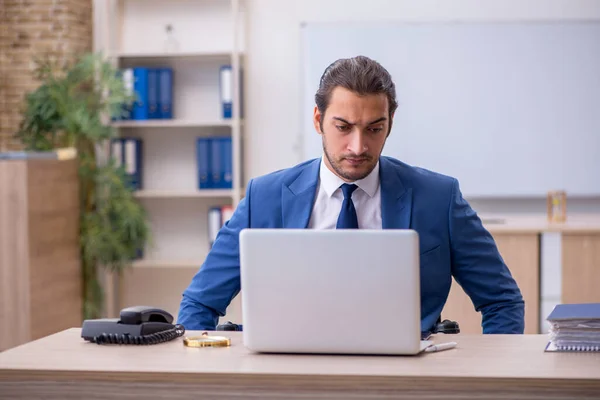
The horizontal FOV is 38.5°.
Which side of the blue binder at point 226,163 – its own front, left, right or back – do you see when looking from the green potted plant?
right

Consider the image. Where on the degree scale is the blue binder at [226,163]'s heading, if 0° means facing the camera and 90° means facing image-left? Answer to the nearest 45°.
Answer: approximately 0°

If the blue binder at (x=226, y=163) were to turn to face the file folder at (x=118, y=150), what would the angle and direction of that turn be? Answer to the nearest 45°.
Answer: approximately 90° to its right

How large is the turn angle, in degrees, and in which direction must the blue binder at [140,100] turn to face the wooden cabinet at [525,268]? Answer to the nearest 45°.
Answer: approximately 45° to its left
